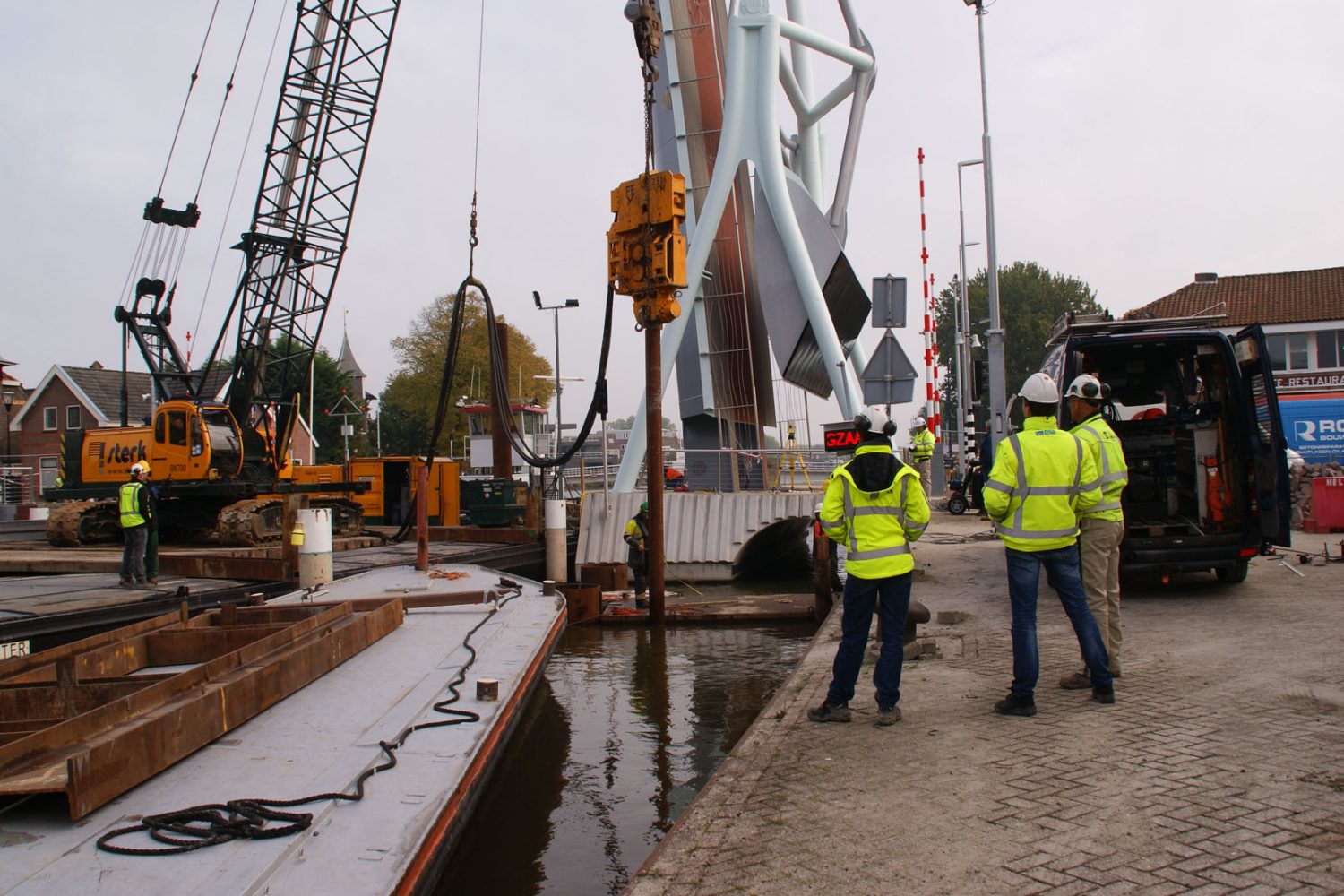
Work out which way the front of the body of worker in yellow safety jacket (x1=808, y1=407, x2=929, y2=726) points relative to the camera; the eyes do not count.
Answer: away from the camera

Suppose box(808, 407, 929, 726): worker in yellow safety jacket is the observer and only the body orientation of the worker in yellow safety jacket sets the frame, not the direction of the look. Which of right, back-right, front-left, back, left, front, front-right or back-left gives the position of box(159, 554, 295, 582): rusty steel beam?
front-left

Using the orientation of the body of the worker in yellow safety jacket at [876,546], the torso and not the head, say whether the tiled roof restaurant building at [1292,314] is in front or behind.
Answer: in front

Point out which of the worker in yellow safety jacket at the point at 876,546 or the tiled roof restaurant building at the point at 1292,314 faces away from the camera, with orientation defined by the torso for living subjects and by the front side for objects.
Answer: the worker in yellow safety jacket

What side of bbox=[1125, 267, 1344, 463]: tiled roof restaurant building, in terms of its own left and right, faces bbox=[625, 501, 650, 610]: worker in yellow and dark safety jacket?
front

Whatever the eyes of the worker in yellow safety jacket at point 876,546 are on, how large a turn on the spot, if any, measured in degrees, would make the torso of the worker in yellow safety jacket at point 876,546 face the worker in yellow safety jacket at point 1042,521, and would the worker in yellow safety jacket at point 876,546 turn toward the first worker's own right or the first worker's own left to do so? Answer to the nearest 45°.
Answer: approximately 90° to the first worker's own right

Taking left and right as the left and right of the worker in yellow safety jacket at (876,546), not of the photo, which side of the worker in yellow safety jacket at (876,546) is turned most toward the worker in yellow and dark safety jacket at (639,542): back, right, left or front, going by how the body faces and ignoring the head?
front

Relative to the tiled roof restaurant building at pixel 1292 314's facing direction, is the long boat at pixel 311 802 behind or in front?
in front

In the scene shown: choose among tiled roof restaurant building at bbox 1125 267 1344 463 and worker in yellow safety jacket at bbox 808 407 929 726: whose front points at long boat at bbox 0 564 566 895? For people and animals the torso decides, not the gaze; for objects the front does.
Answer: the tiled roof restaurant building

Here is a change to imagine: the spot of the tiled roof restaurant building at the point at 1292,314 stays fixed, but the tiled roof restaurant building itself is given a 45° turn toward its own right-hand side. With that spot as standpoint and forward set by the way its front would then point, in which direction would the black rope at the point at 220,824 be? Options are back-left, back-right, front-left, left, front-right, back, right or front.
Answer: front-left

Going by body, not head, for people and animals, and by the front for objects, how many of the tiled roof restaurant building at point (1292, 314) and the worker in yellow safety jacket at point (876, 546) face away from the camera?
1
